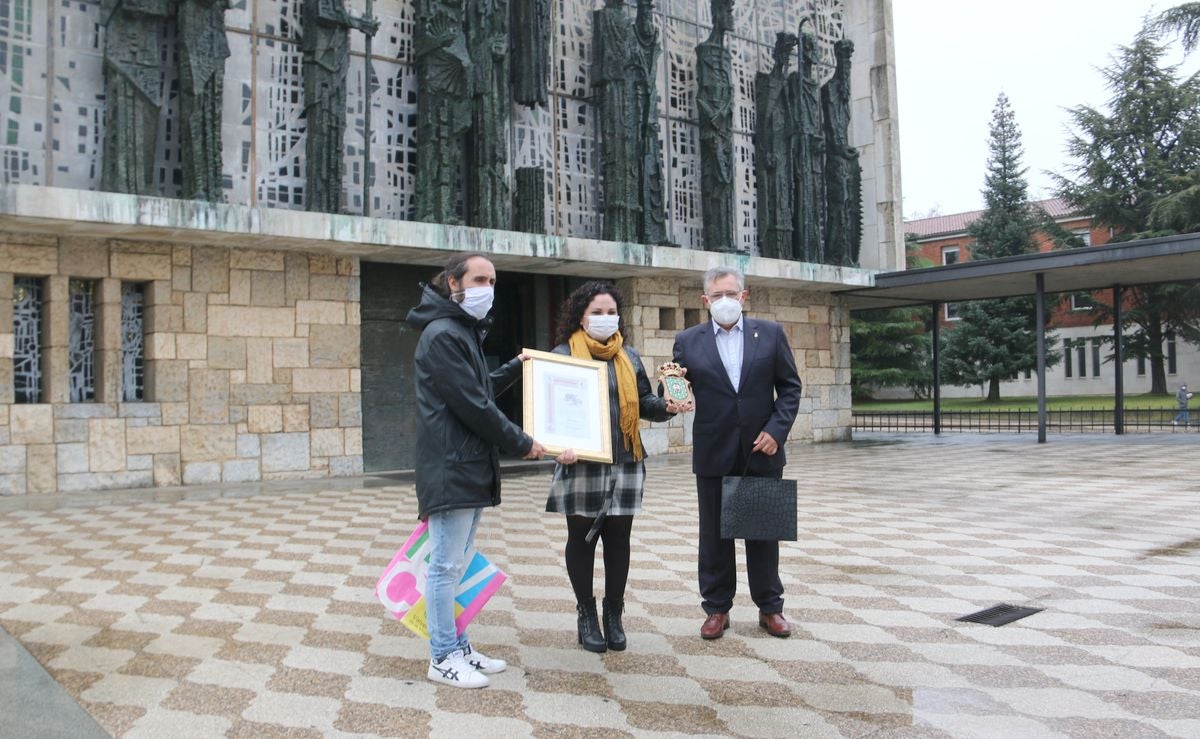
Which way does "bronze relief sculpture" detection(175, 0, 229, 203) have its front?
toward the camera

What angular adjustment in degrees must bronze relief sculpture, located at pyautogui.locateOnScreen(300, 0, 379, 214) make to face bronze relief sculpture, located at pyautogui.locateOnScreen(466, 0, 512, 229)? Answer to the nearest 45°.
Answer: approximately 45° to its left

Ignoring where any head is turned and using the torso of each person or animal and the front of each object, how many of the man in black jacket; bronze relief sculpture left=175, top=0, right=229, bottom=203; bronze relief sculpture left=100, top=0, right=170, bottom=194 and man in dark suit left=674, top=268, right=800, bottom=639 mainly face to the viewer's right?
1

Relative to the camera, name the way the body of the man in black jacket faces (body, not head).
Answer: to the viewer's right

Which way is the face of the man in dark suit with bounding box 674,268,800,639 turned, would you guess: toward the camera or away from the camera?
toward the camera

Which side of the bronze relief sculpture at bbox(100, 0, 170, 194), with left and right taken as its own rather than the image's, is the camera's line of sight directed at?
front

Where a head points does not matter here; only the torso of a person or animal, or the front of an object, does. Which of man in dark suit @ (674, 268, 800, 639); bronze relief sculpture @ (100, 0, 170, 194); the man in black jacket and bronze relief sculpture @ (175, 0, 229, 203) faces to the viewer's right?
the man in black jacket

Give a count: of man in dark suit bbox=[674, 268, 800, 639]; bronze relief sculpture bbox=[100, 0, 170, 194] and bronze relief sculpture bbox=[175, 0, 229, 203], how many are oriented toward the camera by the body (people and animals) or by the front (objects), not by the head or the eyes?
3

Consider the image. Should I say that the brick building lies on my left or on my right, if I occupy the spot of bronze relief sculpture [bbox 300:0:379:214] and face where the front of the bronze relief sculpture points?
on my left

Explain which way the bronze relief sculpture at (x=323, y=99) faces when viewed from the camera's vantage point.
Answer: facing the viewer and to the right of the viewer

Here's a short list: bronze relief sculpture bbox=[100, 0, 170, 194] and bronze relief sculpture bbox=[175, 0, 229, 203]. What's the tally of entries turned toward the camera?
2

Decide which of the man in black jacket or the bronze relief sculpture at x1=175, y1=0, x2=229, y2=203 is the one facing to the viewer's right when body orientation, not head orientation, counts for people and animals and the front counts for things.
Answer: the man in black jacket

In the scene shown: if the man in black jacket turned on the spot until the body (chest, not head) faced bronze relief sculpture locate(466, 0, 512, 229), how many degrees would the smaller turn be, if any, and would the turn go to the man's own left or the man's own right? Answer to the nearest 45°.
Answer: approximately 90° to the man's own left
